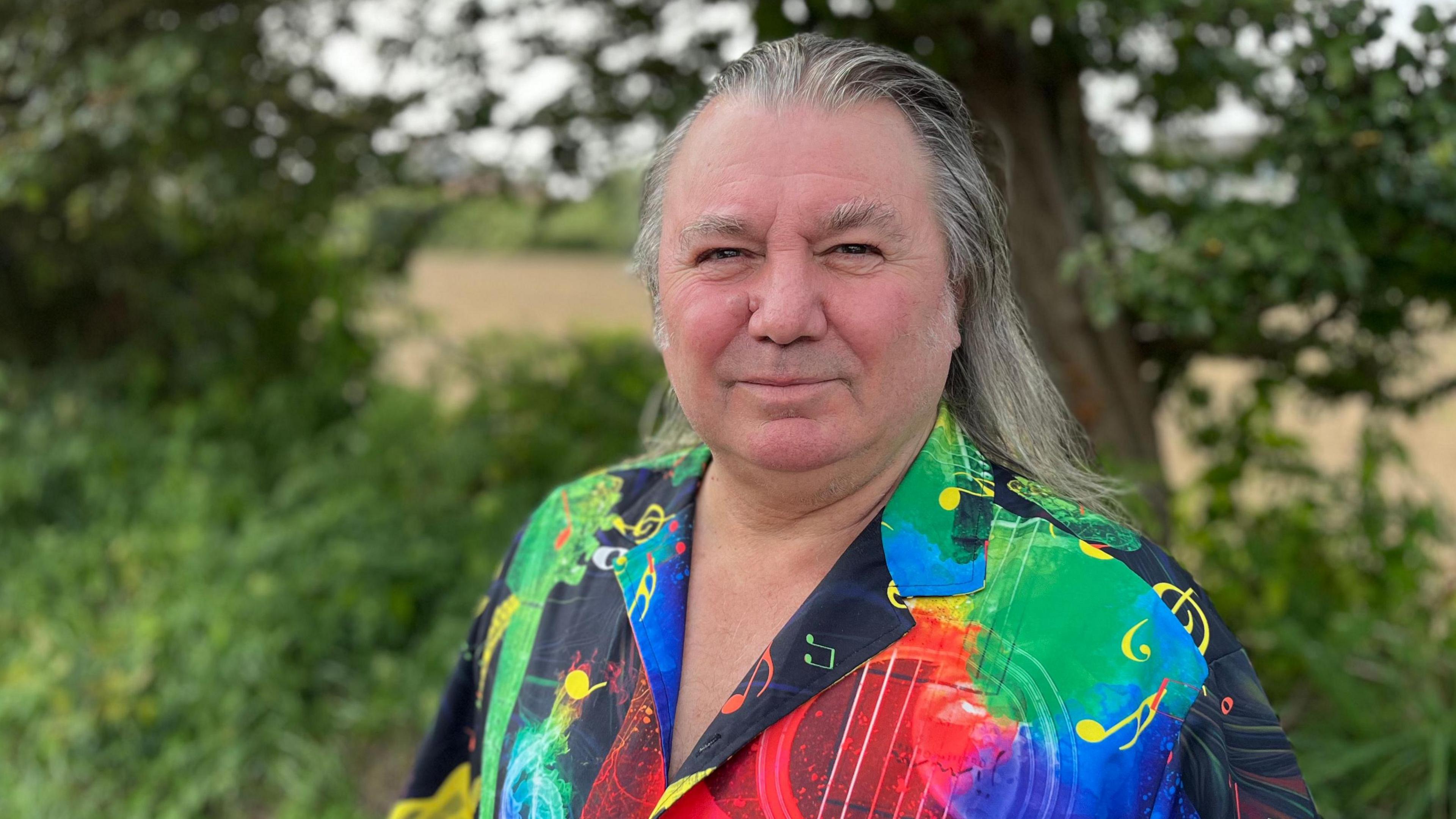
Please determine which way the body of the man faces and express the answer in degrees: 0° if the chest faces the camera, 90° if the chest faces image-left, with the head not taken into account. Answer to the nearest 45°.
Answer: approximately 45°
